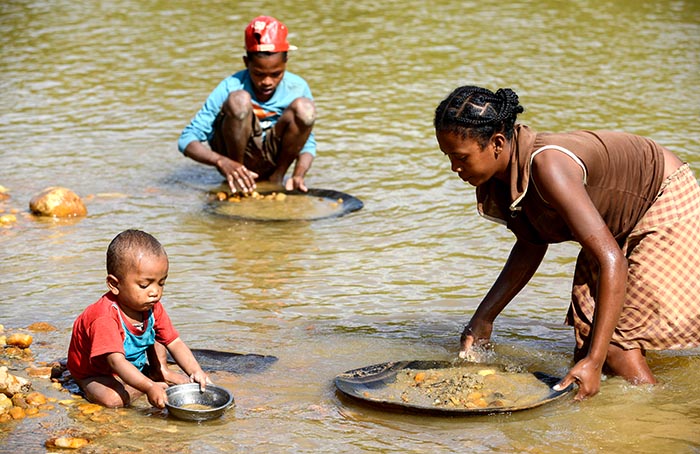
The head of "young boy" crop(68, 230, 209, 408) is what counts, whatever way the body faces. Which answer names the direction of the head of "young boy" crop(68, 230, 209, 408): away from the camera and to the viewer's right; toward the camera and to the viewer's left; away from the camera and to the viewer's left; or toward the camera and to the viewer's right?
toward the camera and to the viewer's right

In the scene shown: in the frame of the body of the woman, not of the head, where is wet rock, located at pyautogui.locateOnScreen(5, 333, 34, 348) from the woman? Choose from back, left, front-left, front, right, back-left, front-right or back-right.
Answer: front

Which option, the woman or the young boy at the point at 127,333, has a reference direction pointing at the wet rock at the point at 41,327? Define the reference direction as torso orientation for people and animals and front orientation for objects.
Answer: the woman

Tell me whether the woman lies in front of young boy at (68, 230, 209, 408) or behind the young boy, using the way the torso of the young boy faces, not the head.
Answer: in front

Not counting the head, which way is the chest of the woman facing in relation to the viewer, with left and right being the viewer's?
facing to the left of the viewer

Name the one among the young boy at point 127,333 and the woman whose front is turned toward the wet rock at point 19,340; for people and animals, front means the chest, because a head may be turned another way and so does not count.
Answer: the woman

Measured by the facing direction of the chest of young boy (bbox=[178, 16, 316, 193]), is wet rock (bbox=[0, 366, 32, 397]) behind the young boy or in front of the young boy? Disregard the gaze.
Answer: in front

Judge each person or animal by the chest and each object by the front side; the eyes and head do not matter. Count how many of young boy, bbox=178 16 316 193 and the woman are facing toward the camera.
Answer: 1

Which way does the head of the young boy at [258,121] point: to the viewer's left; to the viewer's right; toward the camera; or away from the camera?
toward the camera

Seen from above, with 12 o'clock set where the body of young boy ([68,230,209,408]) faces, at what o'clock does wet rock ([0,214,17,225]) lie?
The wet rock is roughly at 7 o'clock from the young boy.

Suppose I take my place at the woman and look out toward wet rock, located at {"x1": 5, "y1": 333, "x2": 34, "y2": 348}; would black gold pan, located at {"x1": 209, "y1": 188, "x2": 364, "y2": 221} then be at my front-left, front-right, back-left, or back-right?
front-right

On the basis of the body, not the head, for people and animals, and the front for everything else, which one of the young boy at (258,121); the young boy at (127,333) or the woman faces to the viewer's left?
the woman

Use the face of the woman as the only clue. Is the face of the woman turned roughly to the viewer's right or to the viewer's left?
to the viewer's left

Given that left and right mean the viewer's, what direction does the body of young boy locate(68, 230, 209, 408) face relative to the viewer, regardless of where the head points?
facing the viewer and to the right of the viewer

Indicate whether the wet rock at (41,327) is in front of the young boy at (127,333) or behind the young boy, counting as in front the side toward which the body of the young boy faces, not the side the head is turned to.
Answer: behind

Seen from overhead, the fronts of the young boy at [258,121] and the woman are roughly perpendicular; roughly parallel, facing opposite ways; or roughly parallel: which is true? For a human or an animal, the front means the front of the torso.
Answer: roughly perpendicular

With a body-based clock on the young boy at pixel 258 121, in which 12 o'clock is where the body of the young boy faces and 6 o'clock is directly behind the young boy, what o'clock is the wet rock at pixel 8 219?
The wet rock is roughly at 2 o'clock from the young boy.

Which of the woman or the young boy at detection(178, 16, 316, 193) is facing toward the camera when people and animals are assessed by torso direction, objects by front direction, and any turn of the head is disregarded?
the young boy

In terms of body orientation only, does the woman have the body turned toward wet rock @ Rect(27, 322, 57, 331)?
yes

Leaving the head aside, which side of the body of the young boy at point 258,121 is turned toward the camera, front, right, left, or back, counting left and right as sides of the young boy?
front
